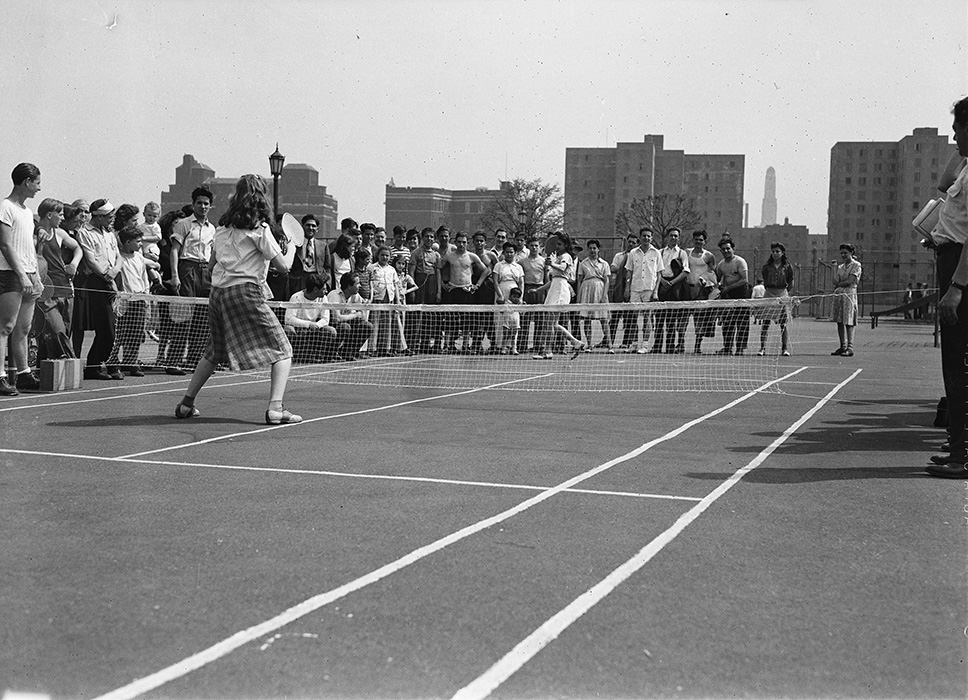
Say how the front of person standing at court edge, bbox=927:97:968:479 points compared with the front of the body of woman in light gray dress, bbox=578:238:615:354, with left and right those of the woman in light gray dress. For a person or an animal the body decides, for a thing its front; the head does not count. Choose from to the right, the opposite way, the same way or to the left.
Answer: to the right

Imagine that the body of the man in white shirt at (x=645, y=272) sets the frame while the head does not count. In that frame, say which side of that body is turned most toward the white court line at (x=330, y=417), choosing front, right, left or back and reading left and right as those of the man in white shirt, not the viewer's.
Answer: front

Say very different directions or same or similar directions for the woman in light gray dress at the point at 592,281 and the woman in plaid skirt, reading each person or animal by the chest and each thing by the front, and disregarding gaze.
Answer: very different directions

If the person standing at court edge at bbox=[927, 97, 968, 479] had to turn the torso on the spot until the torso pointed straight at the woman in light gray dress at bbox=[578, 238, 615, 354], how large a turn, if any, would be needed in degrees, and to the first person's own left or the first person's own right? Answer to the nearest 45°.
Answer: approximately 45° to the first person's own right

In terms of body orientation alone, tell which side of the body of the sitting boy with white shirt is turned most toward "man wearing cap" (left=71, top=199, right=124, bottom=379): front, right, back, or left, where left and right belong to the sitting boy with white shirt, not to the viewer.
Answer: right

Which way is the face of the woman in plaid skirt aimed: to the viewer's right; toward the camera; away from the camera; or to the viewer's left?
away from the camera

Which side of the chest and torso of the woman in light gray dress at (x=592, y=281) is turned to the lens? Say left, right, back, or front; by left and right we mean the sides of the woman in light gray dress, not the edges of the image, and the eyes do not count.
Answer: front

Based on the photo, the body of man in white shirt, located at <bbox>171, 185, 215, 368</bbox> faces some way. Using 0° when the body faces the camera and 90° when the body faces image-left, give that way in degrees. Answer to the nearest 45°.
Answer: approximately 315°

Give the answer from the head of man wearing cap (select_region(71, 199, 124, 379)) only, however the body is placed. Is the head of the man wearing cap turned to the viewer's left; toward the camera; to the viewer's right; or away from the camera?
to the viewer's right

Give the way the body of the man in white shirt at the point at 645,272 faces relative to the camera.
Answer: toward the camera

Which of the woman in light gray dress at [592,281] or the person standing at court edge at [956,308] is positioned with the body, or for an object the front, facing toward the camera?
the woman in light gray dress

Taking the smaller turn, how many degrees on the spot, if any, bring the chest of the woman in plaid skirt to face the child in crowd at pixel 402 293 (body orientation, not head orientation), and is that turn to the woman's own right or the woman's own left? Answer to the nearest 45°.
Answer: approximately 45° to the woman's own left

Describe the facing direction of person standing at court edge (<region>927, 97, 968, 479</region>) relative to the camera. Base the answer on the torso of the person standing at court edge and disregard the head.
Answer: to the viewer's left

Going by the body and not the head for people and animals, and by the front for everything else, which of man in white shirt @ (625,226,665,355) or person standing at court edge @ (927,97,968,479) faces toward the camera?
the man in white shirt

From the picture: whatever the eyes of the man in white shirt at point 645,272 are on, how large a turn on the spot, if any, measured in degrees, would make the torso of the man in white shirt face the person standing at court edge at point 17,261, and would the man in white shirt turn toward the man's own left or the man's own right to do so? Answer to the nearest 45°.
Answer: approximately 45° to the man's own right

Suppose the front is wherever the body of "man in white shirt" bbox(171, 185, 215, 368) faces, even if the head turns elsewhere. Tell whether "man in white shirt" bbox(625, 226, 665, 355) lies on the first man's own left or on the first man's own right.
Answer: on the first man's own left

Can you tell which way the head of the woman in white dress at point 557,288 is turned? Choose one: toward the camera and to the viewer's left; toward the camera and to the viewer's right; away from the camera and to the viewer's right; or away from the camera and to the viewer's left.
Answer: toward the camera and to the viewer's left

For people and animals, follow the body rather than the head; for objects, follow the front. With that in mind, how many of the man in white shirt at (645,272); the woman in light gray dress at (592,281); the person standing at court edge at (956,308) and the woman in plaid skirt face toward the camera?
2

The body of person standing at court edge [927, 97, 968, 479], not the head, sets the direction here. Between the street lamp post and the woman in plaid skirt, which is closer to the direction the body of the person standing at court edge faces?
the woman in plaid skirt
